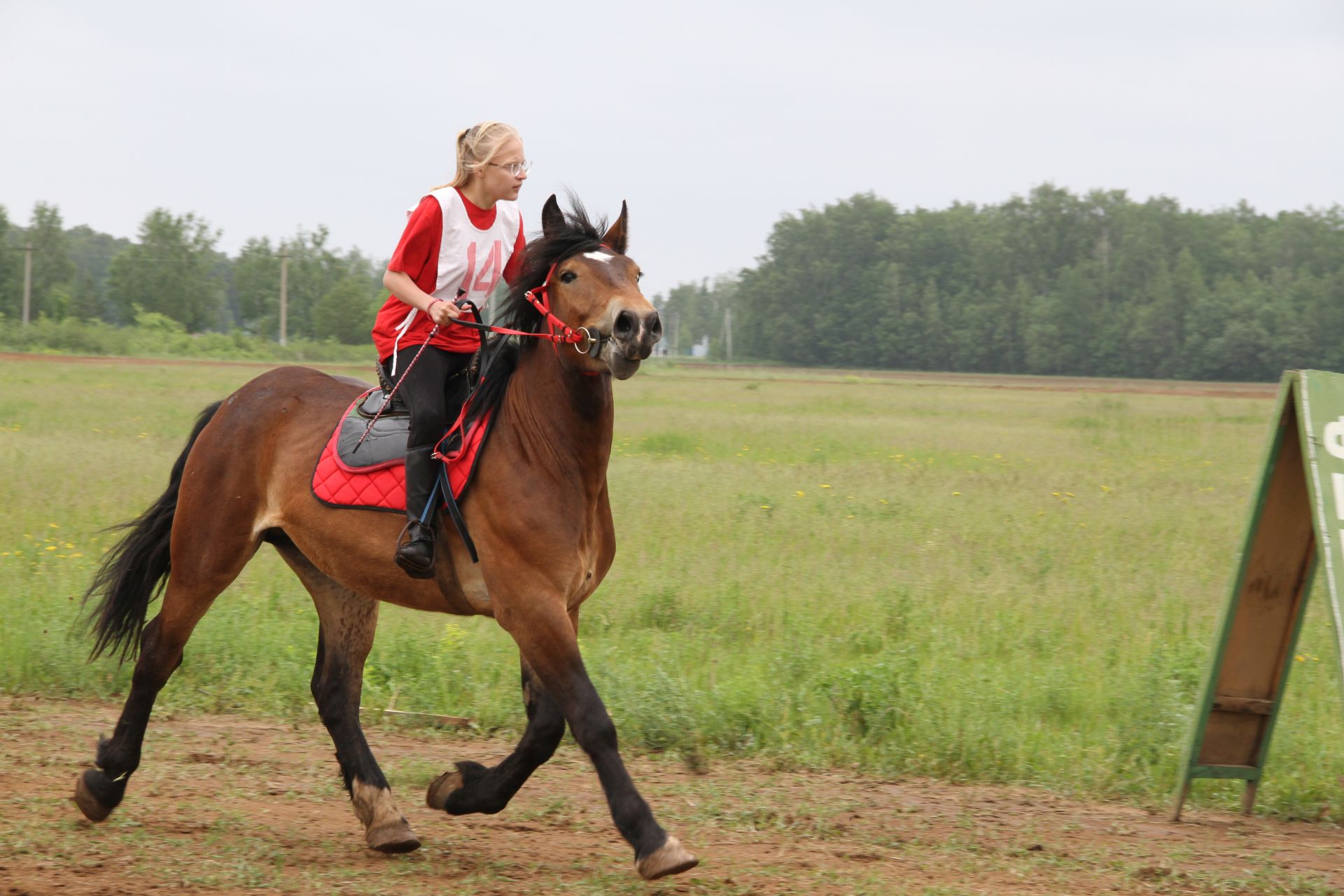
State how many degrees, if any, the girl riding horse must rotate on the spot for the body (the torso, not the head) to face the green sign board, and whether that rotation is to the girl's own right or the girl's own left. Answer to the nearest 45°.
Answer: approximately 45° to the girl's own left

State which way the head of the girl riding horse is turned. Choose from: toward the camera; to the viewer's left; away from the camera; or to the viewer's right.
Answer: to the viewer's right

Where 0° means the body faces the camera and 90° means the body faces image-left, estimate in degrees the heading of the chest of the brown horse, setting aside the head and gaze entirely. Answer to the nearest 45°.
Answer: approximately 315°

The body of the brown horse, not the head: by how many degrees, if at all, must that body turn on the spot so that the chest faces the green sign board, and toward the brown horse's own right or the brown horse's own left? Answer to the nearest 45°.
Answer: approximately 45° to the brown horse's own left
